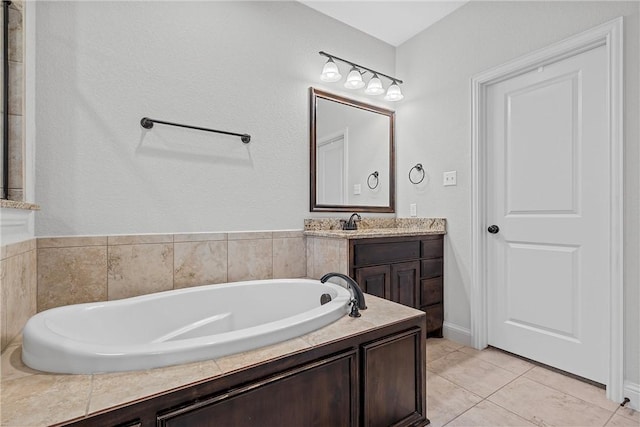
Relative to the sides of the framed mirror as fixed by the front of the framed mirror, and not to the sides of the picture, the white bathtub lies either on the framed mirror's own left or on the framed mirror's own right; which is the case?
on the framed mirror's own right

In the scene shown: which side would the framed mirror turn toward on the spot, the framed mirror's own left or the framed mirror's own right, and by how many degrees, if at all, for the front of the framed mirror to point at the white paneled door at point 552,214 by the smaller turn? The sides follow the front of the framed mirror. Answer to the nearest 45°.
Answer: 0° — it already faces it

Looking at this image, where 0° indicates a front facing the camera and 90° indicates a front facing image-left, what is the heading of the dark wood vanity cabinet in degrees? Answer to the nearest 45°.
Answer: approximately 315°

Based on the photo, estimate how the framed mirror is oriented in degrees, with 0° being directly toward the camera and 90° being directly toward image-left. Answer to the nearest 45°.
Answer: approximately 315°

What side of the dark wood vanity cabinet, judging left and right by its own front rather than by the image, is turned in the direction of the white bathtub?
right
